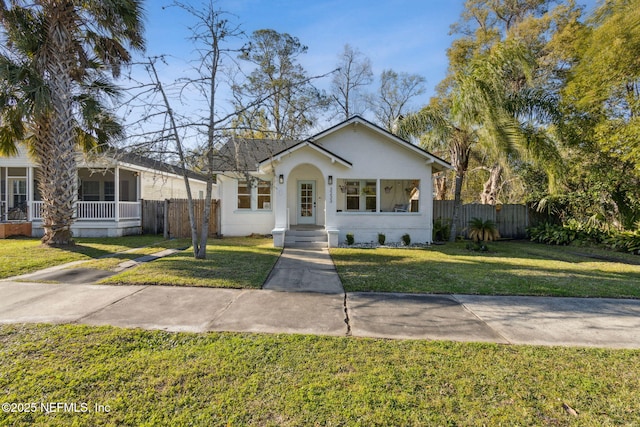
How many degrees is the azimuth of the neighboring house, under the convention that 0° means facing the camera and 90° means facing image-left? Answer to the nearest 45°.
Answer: approximately 0°

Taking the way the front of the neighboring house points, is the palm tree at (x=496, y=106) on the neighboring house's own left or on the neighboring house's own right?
on the neighboring house's own left

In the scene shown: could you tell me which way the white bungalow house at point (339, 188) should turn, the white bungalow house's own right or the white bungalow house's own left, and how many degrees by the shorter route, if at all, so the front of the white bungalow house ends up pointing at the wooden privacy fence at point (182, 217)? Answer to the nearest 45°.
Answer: approximately 90° to the white bungalow house's own right

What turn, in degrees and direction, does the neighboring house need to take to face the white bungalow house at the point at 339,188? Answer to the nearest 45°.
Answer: approximately 45° to its left

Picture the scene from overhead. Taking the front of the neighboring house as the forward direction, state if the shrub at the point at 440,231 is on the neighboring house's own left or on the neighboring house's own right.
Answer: on the neighboring house's own left

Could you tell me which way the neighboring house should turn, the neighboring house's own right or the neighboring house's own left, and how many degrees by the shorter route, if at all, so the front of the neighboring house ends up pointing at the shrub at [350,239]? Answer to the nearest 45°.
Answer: approximately 45° to the neighboring house's own left

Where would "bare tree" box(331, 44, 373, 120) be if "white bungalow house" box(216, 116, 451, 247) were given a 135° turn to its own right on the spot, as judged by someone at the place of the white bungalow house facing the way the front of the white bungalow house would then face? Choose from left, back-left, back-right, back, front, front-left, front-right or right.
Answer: front-right

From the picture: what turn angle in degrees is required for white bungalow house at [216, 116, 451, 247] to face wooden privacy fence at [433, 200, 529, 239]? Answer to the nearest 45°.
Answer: approximately 90° to its left

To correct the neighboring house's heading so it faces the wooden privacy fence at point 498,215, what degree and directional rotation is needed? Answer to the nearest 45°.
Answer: approximately 45° to its left

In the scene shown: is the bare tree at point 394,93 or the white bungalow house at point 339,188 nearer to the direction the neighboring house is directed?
the white bungalow house

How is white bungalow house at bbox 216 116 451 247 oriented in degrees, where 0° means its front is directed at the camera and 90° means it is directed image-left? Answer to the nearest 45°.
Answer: approximately 0°

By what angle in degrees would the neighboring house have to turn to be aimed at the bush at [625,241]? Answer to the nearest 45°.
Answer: approximately 45° to its left

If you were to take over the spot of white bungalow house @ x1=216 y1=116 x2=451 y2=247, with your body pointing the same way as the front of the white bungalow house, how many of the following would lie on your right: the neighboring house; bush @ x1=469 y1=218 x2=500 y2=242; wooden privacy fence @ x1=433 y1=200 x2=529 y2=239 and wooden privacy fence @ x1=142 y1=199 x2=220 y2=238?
2

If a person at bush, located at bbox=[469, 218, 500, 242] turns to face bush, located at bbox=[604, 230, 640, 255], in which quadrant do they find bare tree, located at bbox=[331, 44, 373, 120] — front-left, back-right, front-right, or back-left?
back-left

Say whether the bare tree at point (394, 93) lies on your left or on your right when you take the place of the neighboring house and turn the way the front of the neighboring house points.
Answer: on your left
